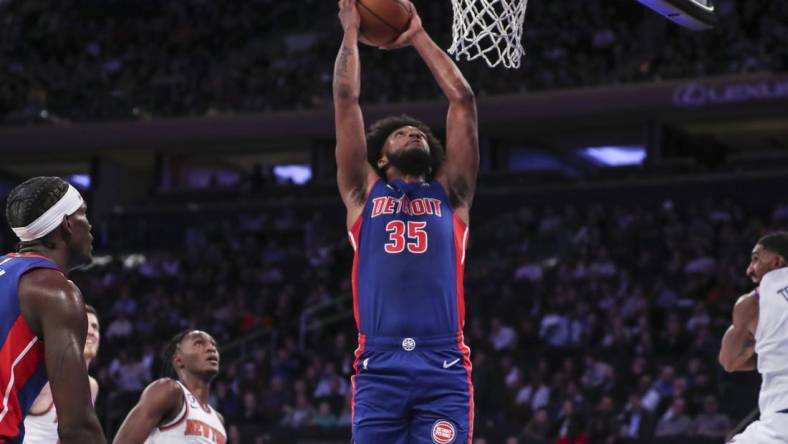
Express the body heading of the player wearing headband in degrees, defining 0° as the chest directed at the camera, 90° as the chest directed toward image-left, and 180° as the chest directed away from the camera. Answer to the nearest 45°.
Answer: approximately 225°

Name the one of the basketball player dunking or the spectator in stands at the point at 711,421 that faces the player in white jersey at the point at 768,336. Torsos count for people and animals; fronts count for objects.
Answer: the spectator in stands

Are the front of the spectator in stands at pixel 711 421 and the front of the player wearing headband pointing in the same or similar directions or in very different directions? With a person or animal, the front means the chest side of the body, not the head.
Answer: very different directions

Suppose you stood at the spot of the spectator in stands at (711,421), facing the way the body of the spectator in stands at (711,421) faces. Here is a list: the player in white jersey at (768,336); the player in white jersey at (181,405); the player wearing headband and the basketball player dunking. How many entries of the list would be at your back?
0

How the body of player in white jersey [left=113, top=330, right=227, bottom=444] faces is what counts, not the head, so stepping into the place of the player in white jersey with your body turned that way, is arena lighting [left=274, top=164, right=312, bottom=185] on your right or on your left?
on your left

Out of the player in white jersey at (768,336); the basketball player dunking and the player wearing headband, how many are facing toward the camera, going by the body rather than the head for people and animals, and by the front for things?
1

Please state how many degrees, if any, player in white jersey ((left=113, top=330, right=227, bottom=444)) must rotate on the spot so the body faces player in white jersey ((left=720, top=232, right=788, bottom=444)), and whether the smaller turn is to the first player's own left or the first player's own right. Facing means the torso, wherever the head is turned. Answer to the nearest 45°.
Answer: approximately 45° to the first player's own left

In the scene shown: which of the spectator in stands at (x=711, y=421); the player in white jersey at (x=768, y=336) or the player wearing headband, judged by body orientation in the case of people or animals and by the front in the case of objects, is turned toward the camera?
the spectator in stands

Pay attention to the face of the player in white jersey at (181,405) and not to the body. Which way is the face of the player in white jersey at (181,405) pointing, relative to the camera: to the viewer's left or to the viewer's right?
to the viewer's right

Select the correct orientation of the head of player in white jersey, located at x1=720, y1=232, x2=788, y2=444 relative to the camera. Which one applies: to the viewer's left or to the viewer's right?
to the viewer's left

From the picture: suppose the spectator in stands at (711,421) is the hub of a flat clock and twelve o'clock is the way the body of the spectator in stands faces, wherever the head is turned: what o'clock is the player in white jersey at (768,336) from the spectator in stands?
The player in white jersey is roughly at 12 o'clock from the spectator in stands.

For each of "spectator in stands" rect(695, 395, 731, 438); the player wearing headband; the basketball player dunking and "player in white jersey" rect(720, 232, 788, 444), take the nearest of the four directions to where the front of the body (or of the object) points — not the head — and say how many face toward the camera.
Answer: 2

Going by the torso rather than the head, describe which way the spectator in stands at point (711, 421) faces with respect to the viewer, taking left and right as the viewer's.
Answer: facing the viewer

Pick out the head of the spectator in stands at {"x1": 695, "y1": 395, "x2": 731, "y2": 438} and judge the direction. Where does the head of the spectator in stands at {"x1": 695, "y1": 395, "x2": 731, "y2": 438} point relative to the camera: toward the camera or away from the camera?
toward the camera

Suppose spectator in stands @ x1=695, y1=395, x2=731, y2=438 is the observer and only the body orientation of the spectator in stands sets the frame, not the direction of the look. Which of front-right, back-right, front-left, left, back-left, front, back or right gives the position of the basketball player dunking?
front

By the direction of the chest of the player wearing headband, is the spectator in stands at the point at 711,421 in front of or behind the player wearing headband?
in front

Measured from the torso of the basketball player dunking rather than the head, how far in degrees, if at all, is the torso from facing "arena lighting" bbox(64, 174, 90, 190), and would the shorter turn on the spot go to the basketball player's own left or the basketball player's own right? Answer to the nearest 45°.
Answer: approximately 180°
